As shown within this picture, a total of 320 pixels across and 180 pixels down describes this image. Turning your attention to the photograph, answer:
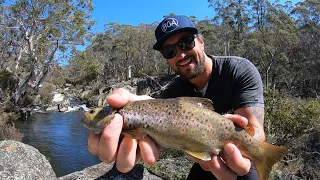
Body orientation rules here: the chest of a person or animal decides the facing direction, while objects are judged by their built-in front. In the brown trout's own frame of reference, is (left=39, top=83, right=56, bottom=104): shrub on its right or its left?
on its right

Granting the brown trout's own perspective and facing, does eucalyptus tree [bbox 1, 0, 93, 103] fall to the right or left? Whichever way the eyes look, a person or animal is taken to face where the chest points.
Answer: on its right

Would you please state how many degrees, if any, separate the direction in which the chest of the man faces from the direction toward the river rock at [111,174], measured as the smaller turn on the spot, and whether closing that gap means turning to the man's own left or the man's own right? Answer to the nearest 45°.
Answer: approximately 90° to the man's own right

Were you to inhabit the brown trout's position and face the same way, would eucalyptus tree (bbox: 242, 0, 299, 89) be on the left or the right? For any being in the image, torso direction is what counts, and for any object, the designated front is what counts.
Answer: on its right

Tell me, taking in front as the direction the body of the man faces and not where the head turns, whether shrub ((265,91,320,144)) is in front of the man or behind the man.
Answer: behind

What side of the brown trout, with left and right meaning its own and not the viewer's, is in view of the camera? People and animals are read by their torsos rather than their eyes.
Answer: left

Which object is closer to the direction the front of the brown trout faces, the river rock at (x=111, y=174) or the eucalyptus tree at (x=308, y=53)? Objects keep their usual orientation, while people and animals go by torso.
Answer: the river rock

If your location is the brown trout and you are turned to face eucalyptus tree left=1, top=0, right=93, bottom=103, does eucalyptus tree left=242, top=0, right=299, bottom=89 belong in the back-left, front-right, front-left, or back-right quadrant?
front-right

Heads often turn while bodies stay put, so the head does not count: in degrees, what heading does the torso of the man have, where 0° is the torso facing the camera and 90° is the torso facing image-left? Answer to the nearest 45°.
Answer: approximately 45°

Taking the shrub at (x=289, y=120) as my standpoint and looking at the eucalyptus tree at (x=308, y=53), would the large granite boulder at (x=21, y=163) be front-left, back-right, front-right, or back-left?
back-left
